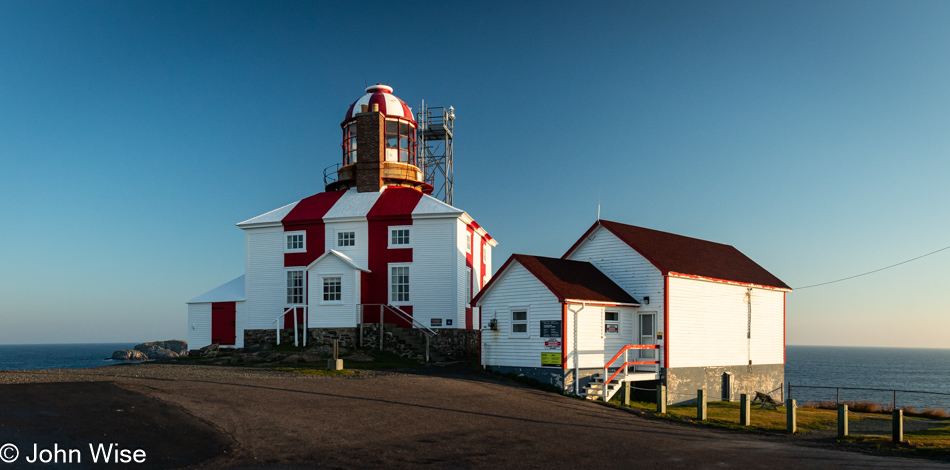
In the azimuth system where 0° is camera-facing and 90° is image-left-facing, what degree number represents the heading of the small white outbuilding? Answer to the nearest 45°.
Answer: approximately 45°

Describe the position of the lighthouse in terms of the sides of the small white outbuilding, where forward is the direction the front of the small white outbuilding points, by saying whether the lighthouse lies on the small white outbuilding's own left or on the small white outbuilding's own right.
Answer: on the small white outbuilding's own right

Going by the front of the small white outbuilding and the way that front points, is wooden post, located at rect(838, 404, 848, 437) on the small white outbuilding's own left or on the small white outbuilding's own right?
on the small white outbuilding's own left

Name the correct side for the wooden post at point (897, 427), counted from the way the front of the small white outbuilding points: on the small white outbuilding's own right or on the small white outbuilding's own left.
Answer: on the small white outbuilding's own left

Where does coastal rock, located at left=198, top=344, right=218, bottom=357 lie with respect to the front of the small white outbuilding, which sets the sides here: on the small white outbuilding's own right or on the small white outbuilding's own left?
on the small white outbuilding's own right
